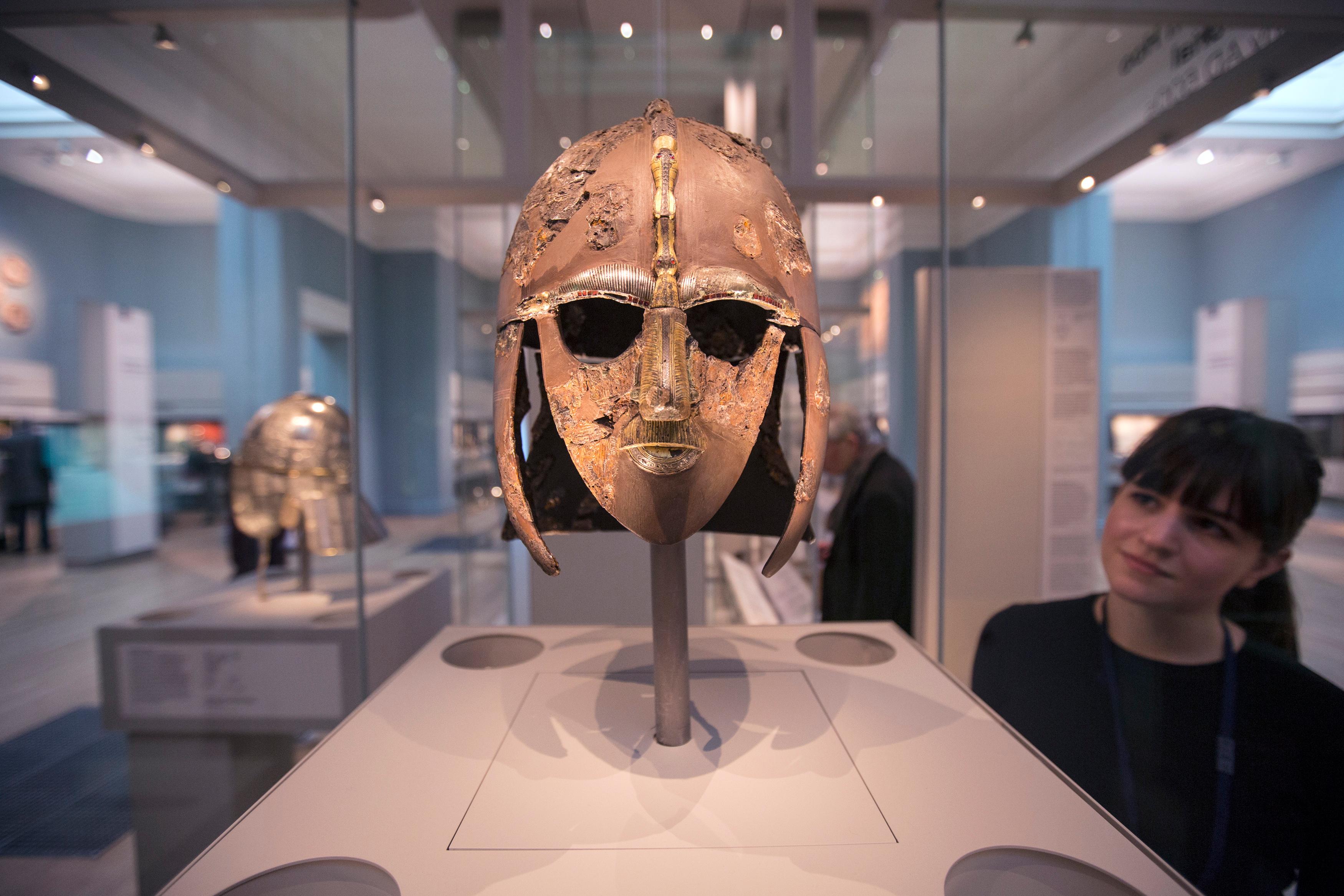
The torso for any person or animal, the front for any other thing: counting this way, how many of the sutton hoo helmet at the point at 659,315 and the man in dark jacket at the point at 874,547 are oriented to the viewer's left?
1

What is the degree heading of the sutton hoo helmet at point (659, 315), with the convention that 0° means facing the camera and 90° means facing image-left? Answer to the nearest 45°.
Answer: approximately 0°

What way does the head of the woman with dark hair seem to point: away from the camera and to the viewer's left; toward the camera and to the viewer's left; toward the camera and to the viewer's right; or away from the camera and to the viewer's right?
toward the camera and to the viewer's left

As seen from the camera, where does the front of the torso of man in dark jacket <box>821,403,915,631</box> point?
to the viewer's left

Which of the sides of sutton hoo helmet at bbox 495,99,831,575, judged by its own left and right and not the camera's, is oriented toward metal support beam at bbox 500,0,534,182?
back

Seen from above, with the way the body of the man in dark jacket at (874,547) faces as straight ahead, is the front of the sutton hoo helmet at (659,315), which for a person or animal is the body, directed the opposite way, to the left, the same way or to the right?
to the left

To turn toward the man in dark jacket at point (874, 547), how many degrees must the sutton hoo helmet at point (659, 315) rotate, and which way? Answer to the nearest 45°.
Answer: approximately 135° to its left

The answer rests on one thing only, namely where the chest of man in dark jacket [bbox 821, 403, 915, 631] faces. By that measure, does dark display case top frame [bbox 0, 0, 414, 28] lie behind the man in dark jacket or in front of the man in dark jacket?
in front
